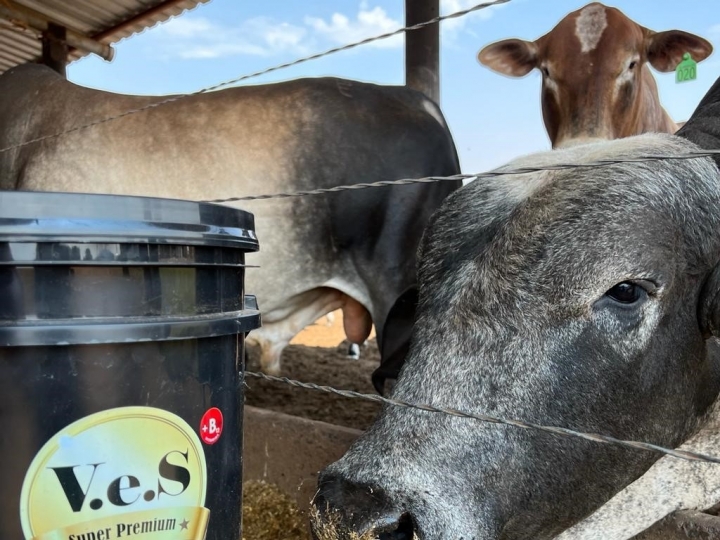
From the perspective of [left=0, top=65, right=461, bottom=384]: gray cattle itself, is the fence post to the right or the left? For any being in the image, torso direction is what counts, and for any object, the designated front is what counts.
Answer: on its right

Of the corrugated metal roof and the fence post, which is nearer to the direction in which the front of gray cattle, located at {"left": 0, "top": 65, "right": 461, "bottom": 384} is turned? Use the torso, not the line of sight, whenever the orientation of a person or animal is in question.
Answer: the corrugated metal roof

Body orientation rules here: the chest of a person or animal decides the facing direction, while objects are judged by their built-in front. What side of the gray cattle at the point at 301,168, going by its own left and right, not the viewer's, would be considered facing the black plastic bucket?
left

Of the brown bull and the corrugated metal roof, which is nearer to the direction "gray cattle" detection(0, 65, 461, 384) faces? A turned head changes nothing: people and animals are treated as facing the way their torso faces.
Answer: the corrugated metal roof

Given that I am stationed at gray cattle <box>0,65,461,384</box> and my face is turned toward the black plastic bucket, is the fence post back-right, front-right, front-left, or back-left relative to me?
back-left

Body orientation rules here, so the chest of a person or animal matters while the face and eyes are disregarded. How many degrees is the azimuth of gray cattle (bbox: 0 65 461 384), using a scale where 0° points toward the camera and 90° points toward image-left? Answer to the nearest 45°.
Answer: approximately 90°
